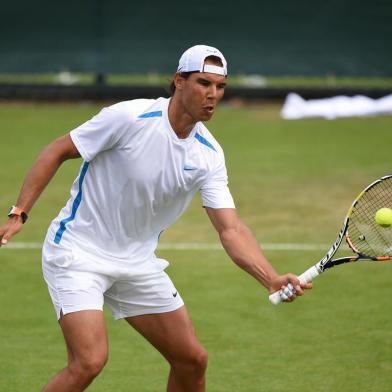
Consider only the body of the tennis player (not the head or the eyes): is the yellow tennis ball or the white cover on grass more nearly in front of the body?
the yellow tennis ball

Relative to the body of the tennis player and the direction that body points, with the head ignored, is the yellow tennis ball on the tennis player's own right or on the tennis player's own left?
on the tennis player's own left

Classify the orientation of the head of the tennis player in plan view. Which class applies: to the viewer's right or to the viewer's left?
to the viewer's right

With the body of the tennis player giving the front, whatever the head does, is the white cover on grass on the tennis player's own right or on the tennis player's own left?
on the tennis player's own left

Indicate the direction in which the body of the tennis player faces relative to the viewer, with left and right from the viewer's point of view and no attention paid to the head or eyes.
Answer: facing the viewer and to the right of the viewer
